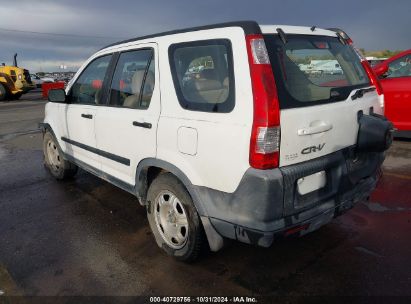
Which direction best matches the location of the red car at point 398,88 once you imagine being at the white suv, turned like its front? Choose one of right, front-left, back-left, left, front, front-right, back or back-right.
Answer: right

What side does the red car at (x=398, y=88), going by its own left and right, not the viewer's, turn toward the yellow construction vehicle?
front

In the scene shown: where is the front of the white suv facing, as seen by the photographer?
facing away from the viewer and to the left of the viewer

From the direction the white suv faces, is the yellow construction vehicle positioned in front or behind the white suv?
in front

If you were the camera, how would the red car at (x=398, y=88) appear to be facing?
facing to the left of the viewer

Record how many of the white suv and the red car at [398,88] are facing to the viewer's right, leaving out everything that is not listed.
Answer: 0

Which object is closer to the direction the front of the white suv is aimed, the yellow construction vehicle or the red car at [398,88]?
the yellow construction vehicle
